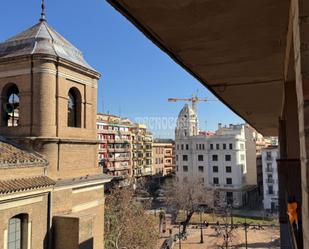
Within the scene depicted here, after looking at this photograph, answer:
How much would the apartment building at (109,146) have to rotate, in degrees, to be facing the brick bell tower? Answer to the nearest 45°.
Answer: approximately 45° to its right

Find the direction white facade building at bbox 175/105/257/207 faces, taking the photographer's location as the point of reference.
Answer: facing the viewer

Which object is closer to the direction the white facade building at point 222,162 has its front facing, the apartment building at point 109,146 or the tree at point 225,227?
the tree

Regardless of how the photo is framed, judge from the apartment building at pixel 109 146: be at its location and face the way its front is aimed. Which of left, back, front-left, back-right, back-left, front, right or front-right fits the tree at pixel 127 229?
front-right

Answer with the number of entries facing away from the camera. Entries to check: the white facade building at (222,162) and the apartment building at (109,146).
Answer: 0

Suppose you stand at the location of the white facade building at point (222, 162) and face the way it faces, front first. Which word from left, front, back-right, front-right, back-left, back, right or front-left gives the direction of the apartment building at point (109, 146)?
right

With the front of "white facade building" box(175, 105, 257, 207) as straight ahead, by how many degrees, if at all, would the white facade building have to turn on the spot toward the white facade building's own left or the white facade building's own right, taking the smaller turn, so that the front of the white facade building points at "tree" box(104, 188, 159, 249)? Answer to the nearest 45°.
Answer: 0° — it already faces it

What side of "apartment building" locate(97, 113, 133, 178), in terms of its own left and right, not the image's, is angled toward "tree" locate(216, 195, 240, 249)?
front

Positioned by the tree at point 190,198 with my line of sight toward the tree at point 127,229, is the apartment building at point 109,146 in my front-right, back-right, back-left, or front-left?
back-right

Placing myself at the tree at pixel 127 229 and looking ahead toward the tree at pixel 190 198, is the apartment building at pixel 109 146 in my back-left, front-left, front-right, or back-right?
front-left

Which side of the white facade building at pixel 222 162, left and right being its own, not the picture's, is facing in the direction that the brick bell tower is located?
front

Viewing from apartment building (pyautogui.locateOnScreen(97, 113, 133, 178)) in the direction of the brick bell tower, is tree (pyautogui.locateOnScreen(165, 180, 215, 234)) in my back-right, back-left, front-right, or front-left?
front-left
